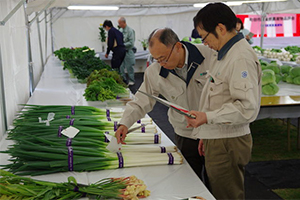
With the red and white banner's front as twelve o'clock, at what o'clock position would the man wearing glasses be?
The man wearing glasses is roughly at 12 o'clock from the red and white banner.

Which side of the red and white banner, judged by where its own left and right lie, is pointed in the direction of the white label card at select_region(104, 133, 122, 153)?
front

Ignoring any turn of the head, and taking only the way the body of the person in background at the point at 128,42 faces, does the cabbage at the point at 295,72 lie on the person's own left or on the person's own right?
on the person's own left

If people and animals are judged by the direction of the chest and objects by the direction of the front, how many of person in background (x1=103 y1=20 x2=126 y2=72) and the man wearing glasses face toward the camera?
0

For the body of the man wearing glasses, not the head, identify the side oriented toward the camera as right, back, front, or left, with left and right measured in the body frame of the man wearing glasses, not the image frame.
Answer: left

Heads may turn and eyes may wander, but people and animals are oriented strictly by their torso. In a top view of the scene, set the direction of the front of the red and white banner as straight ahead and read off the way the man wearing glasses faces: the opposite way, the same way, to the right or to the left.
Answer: to the right

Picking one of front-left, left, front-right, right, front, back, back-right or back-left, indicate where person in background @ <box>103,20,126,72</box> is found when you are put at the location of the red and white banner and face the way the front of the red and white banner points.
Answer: front-right

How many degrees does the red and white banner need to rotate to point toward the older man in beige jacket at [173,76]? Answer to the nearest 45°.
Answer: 0° — it already faces them

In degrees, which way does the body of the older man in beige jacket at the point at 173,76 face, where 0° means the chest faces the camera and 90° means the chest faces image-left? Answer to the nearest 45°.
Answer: approximately 45°

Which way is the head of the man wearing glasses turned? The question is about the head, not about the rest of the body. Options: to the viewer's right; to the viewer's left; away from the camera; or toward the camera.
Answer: to the viewer's left

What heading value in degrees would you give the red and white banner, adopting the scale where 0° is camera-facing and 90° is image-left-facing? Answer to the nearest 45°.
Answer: approximately 0°

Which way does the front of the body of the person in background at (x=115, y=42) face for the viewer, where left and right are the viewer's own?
facing to the left of the viewer
